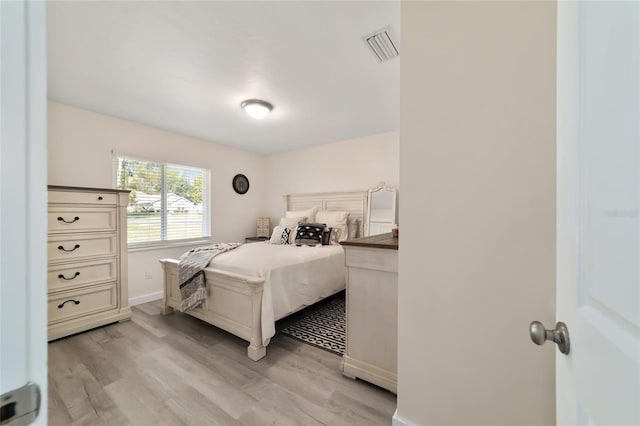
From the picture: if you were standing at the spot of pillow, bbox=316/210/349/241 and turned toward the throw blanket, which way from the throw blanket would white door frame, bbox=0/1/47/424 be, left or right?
left

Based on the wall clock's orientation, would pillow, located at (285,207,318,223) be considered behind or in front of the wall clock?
in front

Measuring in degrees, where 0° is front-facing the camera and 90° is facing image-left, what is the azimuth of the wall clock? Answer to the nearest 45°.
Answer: approximately 315°

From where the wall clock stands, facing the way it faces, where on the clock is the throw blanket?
The throw blanket is roughly at 2 o'clock from the wall clock.

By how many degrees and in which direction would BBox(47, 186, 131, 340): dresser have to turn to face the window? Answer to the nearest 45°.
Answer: approximately 90° to its left

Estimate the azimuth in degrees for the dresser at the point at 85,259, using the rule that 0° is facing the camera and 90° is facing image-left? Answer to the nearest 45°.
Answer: approximately 315°

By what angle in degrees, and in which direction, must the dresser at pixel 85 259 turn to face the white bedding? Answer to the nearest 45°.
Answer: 0° — it already faces it

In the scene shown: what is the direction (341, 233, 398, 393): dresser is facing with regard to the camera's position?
facing away from the viewer and to the left of the viewer
